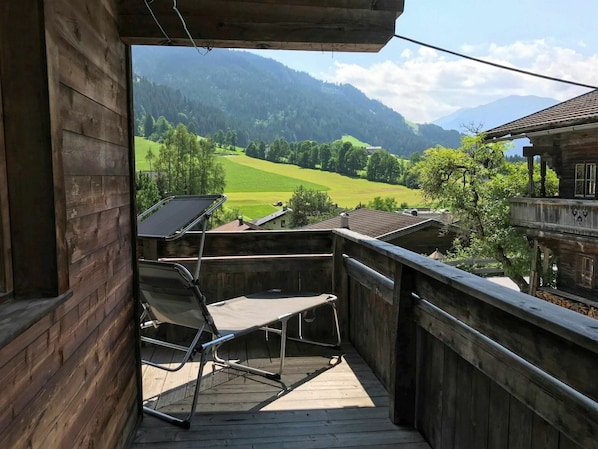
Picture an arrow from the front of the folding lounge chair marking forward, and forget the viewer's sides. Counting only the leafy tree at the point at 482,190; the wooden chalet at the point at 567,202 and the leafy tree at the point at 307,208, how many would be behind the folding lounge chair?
0

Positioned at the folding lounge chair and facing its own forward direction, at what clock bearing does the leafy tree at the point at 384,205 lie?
The leafy tree is roughly at 11 o'clock from the folding lounge chair.

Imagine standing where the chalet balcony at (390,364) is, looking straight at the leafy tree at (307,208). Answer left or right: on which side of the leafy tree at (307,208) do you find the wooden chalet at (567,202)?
right

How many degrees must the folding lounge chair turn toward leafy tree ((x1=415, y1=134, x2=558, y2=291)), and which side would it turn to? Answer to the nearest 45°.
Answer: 0° — it already faces it

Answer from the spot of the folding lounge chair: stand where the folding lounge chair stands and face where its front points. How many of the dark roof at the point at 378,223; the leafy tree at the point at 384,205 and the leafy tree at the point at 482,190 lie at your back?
0

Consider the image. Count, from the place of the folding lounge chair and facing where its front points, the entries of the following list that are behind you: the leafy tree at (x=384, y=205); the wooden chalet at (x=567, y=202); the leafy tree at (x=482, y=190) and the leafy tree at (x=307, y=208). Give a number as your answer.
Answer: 0

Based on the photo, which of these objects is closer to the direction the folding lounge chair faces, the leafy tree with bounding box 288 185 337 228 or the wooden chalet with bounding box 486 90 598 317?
the wooden chalet

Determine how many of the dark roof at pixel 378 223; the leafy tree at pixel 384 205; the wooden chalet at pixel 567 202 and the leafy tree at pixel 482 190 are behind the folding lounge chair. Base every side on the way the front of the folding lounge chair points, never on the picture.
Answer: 0

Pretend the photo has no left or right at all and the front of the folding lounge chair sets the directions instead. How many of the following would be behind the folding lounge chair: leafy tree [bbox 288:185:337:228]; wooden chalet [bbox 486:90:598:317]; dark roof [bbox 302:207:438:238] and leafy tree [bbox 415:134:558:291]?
0

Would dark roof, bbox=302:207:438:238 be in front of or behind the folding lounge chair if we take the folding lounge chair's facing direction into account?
in front

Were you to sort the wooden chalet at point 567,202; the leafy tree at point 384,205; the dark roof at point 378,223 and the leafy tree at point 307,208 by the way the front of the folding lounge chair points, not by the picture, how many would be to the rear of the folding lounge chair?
0

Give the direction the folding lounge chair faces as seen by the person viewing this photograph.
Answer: facing away from the viewer and to the right of the viewer

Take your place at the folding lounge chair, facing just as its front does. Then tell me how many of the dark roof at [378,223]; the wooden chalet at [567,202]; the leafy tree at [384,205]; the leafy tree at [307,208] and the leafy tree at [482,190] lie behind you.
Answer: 0

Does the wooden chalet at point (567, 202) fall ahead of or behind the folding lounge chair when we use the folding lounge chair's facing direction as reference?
ahead

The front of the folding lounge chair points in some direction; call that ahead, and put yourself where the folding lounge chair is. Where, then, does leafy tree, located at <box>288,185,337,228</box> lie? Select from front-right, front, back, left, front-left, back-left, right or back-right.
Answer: front-left

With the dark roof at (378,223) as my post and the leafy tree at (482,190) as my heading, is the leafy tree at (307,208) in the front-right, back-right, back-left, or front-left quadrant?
back-left
